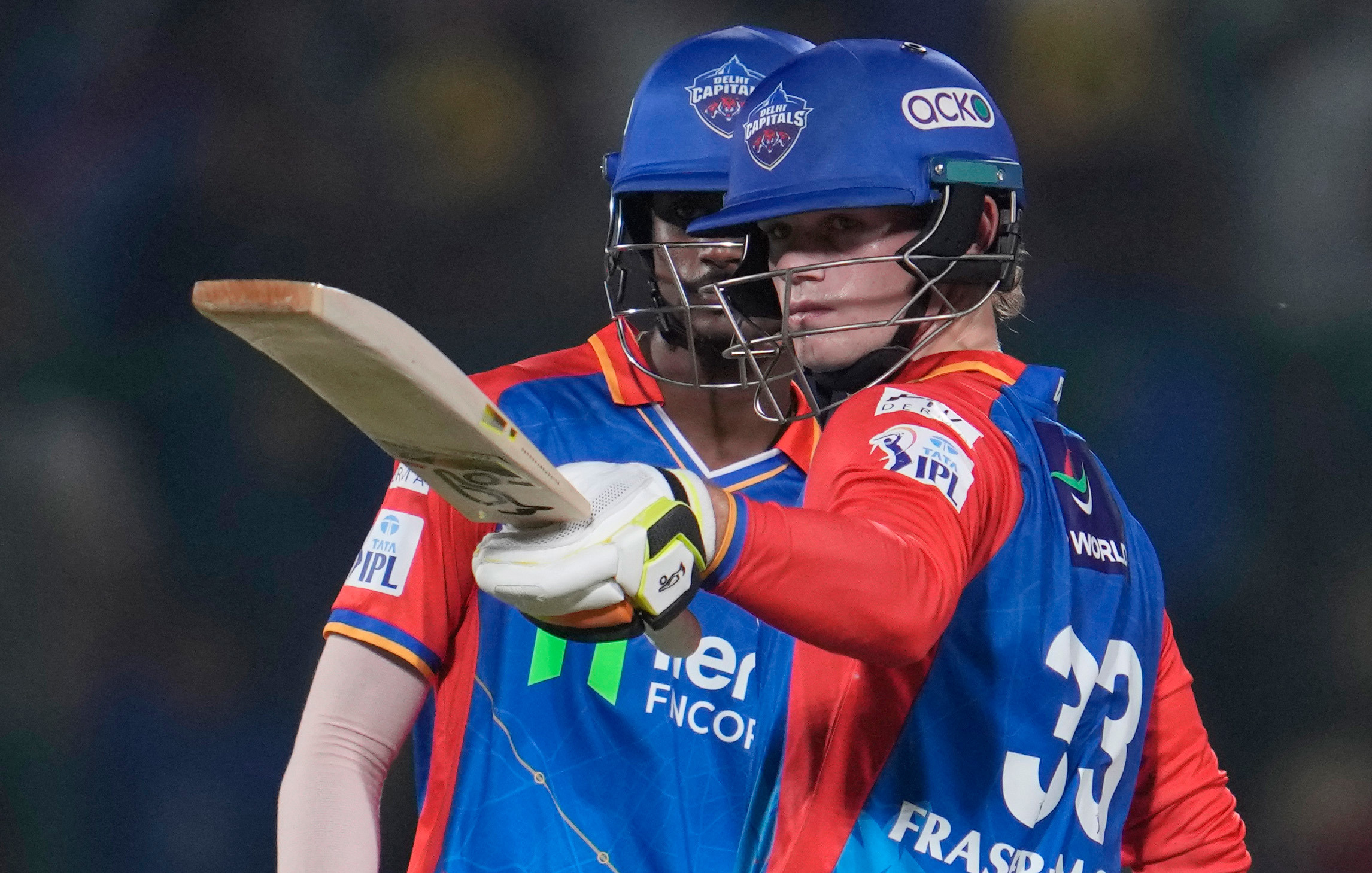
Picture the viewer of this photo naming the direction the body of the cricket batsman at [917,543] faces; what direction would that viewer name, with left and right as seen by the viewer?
facing away from the viewer and to the left of the viewer
